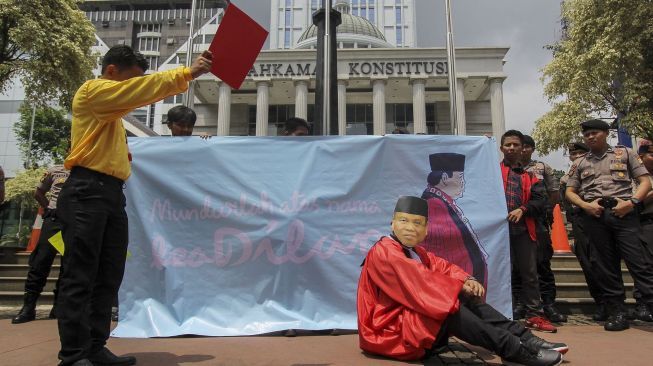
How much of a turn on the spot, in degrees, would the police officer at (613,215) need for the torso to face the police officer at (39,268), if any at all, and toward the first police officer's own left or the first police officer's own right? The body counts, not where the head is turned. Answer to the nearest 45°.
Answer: approximately 45° to the first police officer's own right

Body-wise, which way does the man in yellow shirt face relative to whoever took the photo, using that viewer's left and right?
facing to the right of the viewer

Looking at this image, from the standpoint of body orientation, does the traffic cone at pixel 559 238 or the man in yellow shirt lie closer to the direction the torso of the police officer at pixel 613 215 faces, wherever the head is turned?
the man in yellow shirt

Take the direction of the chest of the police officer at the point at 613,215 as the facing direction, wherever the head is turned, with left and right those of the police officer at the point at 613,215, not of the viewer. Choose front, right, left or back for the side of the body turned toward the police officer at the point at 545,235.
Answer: right

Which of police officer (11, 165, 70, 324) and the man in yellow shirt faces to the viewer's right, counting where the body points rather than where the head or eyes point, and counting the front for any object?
the man in yellow shirt

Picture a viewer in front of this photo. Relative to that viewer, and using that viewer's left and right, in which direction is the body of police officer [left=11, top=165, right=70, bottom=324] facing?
facing the viewer and to the left of the viewer

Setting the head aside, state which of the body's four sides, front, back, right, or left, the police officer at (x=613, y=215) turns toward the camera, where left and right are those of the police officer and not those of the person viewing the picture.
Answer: front

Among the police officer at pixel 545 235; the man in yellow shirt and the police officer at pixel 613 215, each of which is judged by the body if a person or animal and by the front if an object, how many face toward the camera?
2

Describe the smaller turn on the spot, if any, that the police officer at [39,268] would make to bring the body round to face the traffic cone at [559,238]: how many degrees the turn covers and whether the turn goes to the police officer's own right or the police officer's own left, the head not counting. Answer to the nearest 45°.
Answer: approximately 135° to the police officer's own left

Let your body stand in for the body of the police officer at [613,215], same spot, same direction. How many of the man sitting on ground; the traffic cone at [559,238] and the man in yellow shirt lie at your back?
1

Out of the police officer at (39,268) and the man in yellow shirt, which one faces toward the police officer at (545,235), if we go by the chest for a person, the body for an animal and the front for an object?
the man in yellow shirt
